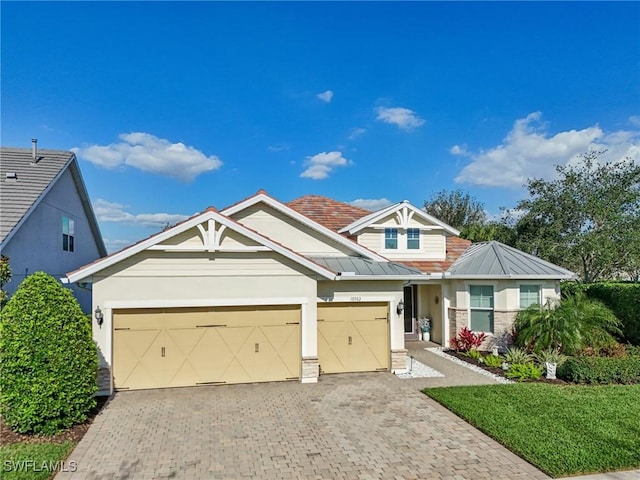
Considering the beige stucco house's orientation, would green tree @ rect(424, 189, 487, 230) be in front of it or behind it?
behind

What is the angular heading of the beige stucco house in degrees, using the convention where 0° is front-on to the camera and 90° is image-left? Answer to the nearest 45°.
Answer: approximately 0°

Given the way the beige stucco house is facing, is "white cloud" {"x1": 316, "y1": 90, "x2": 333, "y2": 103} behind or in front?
behind

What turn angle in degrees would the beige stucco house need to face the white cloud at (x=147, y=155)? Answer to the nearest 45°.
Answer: approximately 135° to its right

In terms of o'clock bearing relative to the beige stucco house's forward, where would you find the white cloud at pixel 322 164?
The white cloud is roughly at 6 o'clock from the beige stucco house.

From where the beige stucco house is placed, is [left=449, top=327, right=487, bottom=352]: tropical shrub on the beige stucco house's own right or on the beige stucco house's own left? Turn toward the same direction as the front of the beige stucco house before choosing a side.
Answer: on the beige stucco house's own left

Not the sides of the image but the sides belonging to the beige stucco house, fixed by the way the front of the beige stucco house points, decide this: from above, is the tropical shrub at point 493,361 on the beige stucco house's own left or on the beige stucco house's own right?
on the beige stucco house's own left

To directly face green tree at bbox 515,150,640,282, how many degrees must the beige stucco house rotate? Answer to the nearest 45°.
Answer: approximately 135° to its left

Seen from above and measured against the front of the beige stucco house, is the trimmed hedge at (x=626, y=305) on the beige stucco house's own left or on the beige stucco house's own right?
on the beige stucco house's own left
